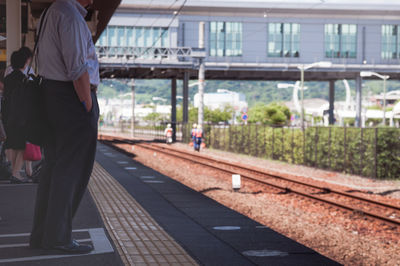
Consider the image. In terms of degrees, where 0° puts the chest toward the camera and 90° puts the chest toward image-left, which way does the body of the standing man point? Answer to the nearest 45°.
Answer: approximately 270°

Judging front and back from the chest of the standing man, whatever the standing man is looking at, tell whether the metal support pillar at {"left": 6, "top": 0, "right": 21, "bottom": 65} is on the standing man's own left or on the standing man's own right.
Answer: on the standing man's own left

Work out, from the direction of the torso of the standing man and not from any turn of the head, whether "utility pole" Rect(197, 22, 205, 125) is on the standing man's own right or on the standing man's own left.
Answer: on the standing man's own left

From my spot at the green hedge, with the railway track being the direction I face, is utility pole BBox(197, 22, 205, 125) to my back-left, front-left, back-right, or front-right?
back-right

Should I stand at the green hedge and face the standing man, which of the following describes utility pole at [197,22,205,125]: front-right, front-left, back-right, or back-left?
back-right

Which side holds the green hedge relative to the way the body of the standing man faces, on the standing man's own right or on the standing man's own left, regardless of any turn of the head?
on the standing man's own left

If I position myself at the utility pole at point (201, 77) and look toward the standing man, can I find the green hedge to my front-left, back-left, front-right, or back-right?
front-left
